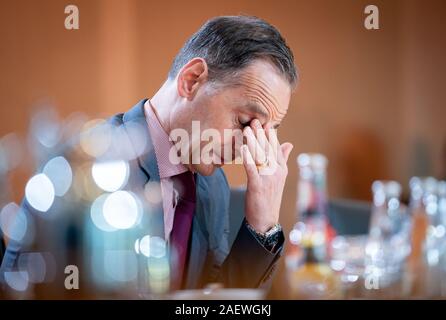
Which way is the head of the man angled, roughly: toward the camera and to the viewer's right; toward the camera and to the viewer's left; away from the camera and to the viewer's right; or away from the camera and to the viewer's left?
toward the camera and to the viewer's right

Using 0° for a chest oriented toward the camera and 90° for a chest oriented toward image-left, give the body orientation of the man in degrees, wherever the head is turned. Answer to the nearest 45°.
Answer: approximately 315°
